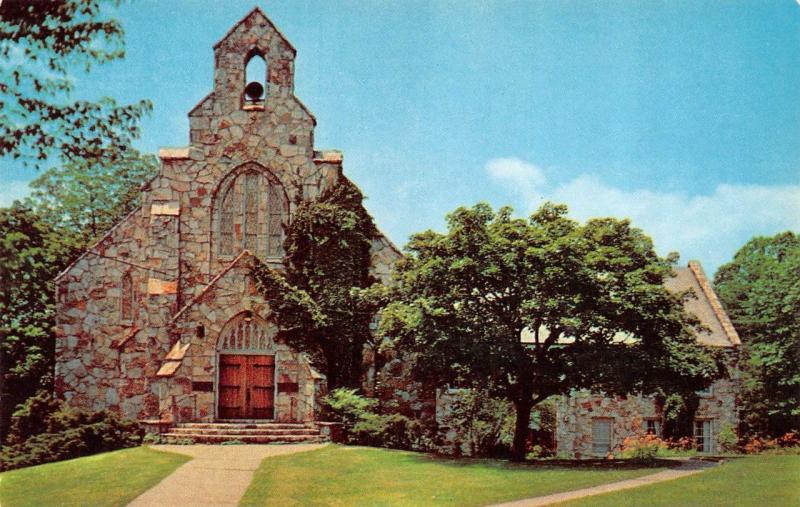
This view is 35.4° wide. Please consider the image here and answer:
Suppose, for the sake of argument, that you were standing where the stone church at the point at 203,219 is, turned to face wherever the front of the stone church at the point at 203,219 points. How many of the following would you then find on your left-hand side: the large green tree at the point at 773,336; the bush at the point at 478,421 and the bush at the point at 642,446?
3

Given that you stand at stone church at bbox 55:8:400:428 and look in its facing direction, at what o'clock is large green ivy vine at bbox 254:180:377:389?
The large green ivy vine is roughly at 10 o'clock from the stone church.

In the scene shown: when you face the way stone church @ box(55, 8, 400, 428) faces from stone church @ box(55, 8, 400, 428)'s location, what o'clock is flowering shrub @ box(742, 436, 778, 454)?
The flowering shrub is roughly at 9 o'clock from the stone church.

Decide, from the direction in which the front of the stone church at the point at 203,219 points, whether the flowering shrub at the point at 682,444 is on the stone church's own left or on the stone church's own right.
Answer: on the stone church's own left

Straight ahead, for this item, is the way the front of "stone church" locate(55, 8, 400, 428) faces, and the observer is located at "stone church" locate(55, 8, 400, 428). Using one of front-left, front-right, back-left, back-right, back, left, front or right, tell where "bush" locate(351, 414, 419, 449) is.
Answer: front-left

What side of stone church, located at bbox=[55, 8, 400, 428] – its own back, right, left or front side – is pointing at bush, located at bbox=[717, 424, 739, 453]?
left

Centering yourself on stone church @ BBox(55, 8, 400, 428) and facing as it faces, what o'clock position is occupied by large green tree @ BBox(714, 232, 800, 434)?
The large green tree is roughly at 9 o'clock from the stone church.

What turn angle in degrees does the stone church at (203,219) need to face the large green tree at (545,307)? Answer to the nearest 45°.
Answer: approximately 45° to its left

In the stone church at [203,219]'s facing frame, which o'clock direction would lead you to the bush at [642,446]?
The bush is roughly at 9 o'clock from the stone church.

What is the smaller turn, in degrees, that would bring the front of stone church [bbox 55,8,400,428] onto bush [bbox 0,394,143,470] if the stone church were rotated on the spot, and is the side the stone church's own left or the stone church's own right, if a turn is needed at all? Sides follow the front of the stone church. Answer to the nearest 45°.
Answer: approximately 45° to the stone church's own right

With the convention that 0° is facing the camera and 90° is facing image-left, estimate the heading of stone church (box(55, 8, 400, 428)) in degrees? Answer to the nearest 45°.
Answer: approximately 0°

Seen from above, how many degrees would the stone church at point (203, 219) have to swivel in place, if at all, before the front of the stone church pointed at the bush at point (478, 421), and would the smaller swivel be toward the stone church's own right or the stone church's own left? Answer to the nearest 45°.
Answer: approximately 90° to the stone church's own left

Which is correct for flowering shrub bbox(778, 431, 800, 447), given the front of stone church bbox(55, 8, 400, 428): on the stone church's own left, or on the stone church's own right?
on the stone church's own left

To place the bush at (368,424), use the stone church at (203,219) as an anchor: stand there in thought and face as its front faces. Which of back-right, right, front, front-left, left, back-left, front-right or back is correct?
front-left
